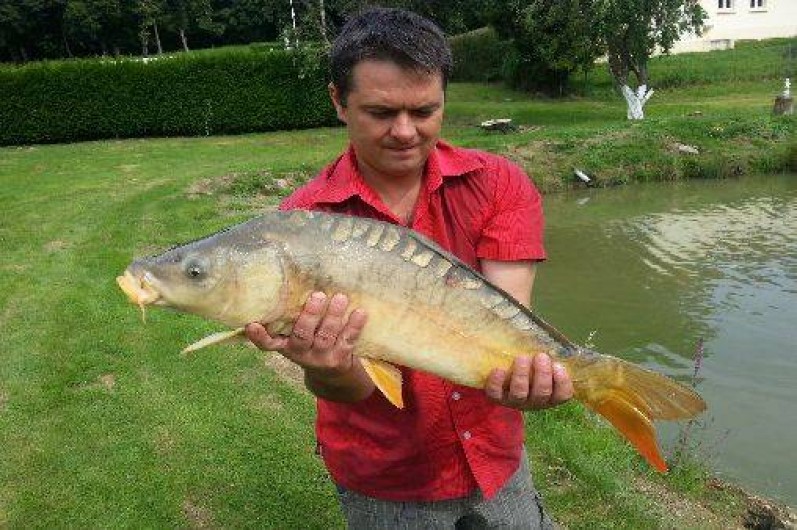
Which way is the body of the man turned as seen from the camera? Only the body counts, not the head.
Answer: toward the camera

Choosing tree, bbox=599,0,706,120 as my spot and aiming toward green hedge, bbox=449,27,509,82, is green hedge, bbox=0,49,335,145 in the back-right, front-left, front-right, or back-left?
front-left

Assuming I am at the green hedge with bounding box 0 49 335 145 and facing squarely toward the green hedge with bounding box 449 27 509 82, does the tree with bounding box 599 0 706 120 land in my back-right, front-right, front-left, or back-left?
front-right

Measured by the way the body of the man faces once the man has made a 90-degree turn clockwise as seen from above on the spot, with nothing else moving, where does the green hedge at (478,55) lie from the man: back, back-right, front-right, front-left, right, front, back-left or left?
right

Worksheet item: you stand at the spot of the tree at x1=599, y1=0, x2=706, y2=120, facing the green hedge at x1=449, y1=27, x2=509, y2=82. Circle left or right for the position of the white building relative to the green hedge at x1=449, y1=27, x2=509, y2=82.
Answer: right

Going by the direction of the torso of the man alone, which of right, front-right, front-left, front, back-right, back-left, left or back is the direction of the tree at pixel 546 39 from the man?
back

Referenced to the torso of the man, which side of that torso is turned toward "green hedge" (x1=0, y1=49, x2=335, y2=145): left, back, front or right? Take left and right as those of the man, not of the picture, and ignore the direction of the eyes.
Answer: back

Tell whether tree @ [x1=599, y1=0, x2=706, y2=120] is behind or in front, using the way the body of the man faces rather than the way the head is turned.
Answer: behind

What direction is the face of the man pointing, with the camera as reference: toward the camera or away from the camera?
toward the camera

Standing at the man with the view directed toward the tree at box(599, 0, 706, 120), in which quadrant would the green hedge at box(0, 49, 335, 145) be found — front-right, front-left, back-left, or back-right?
front-left
